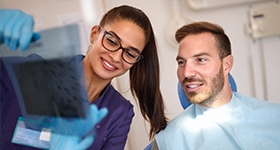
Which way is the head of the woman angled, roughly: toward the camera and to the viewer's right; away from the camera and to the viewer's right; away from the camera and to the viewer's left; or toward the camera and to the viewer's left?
toward the camera and to the viewer's left

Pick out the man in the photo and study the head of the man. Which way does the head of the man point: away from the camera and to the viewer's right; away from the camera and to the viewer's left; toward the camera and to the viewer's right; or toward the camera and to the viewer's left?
toward the camera and to the viewer's left

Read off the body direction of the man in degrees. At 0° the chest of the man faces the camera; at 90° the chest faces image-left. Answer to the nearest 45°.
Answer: approximately 45°

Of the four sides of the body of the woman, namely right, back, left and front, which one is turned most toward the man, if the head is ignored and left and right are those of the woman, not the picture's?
left

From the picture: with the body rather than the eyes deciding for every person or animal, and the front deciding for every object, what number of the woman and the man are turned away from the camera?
0

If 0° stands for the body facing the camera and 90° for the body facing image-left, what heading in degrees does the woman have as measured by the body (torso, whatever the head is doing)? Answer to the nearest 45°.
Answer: approximately 0°
